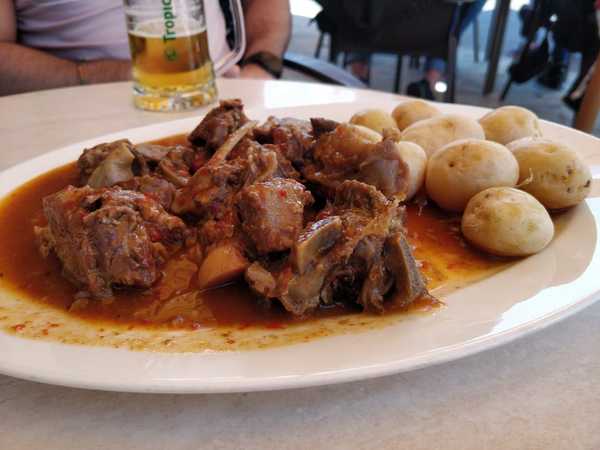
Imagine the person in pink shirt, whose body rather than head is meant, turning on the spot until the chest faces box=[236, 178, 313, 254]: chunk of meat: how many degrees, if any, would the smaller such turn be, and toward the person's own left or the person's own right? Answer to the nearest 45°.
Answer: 0° — they already face it

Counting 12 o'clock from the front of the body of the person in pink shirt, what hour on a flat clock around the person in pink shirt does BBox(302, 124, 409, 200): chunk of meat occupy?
The chunk of meat is roughly at 11 o'clock from the person in pink shirt.

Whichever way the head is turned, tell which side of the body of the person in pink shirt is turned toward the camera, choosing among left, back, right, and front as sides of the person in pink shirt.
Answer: front

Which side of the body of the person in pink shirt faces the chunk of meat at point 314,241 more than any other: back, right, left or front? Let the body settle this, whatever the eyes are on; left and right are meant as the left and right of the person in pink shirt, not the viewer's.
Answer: front

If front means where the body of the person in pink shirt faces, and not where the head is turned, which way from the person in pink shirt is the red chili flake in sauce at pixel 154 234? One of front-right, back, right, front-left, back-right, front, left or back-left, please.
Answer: front

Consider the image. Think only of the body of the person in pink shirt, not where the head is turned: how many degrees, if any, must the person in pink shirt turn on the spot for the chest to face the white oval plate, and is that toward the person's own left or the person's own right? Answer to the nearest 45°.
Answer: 0° — they already face it

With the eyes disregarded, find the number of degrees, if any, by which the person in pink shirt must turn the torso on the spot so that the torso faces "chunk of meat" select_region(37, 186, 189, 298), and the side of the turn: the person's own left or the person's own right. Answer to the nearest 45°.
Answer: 0° — they already face it

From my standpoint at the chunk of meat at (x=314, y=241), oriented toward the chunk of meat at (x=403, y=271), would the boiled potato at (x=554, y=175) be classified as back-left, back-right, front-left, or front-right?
front-left

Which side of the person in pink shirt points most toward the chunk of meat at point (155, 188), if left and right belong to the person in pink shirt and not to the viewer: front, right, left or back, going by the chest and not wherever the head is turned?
front

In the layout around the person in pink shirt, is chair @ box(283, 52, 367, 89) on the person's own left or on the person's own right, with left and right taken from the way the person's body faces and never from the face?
on the person's own left

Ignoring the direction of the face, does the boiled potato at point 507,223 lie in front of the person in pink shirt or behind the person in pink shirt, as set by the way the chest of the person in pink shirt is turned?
in front

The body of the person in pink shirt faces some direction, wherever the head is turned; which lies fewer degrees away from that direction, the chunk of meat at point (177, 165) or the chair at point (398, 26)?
the chunk of meat

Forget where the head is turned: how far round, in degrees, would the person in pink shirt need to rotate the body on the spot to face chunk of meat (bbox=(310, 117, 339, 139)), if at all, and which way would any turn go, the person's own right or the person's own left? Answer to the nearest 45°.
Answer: approximately 45° to the person's own left

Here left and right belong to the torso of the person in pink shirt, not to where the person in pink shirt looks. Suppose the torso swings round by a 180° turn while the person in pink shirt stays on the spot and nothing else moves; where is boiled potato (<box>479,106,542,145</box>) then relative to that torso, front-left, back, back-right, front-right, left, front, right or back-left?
back-right
